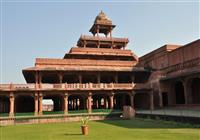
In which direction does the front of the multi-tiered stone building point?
toward the camera

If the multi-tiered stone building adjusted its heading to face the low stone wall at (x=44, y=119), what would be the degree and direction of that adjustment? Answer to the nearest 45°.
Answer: approximately 45° to its right

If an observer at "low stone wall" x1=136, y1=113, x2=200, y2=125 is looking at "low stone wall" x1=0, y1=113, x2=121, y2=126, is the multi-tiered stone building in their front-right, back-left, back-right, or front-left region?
front-right

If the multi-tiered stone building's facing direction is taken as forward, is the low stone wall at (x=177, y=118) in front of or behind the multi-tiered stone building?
in front
